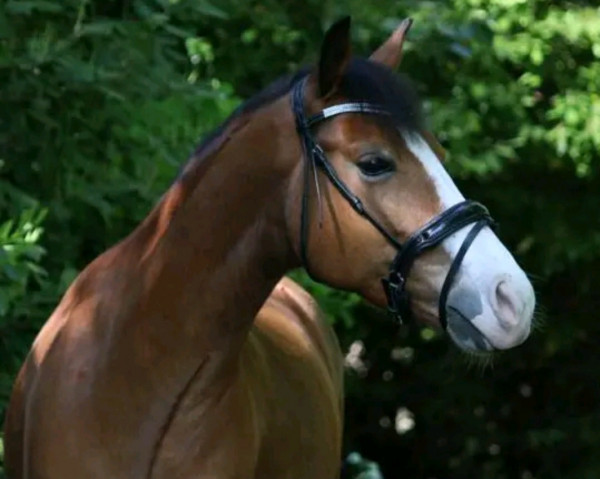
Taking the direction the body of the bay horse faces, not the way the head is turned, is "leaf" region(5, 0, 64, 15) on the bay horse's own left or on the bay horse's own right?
on the bay horse's own right
